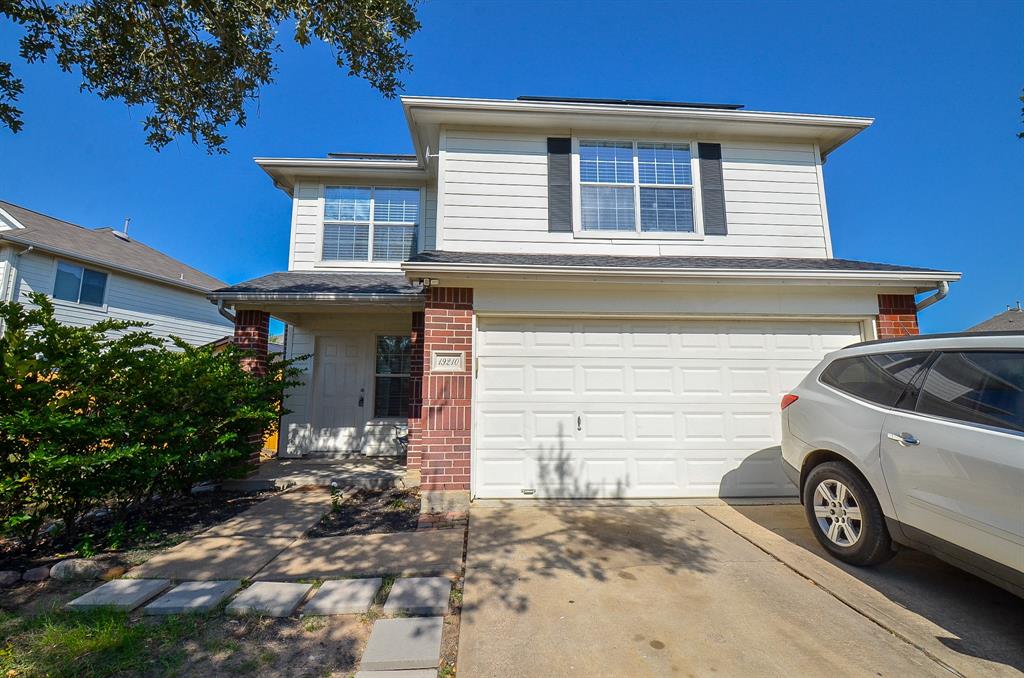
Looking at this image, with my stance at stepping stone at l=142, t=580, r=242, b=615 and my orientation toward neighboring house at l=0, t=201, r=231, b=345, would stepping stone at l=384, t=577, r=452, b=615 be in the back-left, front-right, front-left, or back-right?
back-right

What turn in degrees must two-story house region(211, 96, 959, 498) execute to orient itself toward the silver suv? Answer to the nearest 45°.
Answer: approximately 45° to its left

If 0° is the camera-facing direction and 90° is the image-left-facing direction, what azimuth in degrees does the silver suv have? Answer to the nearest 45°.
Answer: approximately 315°

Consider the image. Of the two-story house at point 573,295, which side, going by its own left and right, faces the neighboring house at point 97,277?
right

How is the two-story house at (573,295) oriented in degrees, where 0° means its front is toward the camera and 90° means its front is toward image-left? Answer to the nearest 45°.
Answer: approximately 0°

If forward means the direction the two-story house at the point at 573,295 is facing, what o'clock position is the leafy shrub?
The leafy shrub is roughly at 2 o'clock from the two-story house.

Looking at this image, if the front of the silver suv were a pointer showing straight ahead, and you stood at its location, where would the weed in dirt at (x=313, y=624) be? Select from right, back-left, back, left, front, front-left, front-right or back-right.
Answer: right

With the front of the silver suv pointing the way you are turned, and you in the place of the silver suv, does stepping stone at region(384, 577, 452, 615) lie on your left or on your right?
on your right

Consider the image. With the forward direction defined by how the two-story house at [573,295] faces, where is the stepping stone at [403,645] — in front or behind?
in front

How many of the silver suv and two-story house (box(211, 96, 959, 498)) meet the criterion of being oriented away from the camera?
0
